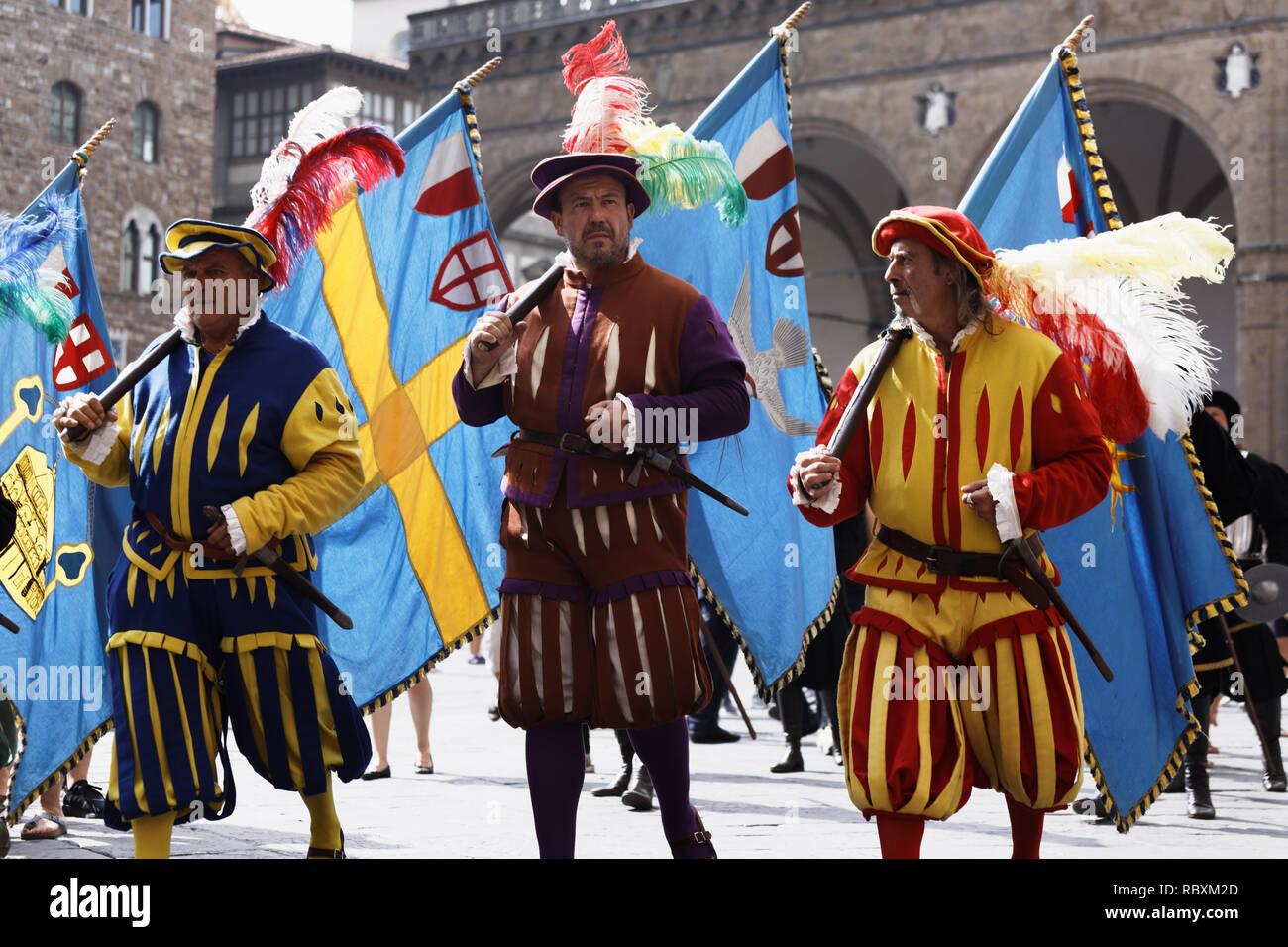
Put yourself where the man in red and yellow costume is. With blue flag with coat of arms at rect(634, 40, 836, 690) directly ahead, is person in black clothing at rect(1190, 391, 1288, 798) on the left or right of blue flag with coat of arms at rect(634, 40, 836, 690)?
right

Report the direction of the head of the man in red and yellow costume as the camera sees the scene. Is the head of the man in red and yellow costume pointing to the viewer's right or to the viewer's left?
to the viewer's left

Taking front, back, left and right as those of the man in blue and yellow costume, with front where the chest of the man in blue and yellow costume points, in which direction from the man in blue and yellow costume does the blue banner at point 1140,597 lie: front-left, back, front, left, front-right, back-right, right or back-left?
back-left

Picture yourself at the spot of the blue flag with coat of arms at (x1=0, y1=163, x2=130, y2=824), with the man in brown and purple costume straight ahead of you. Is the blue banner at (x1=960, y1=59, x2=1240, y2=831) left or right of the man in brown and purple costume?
left

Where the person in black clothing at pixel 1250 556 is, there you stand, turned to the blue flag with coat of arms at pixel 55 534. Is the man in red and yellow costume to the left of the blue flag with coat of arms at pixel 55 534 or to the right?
left

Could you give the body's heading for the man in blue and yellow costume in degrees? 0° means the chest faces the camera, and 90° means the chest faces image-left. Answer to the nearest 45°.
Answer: approximately 45°

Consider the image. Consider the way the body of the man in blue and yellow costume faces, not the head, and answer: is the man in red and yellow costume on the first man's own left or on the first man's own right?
on the first man's own left
